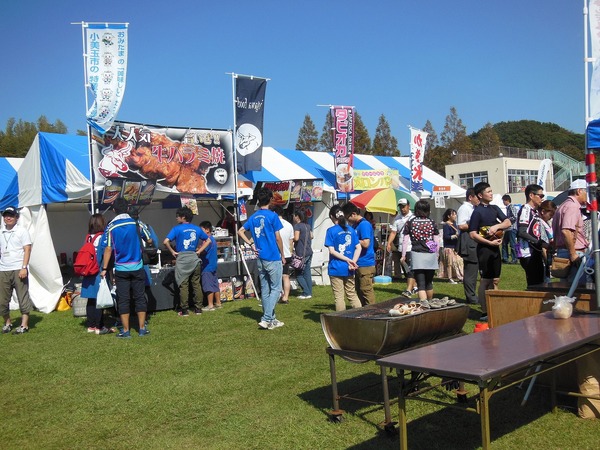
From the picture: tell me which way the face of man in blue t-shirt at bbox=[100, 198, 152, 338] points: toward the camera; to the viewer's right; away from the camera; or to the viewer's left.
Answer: away from the camera

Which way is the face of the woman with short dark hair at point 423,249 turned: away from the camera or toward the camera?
away from the camera

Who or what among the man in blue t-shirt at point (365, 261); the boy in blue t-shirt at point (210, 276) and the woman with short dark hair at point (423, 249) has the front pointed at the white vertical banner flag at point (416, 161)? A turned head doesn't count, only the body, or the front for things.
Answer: the woman with short dark hair

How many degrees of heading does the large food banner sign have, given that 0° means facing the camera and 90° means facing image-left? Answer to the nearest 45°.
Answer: approximately 0°

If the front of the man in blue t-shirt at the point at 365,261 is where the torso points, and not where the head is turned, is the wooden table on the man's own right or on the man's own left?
on the man's own left

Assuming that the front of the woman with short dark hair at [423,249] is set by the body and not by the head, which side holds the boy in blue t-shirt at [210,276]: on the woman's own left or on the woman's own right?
on the woman's own left

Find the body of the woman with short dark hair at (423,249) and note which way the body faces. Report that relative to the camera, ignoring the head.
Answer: away from the camera

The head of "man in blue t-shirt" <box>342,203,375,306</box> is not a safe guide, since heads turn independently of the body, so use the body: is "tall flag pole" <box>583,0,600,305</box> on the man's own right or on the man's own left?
on the man's own left
